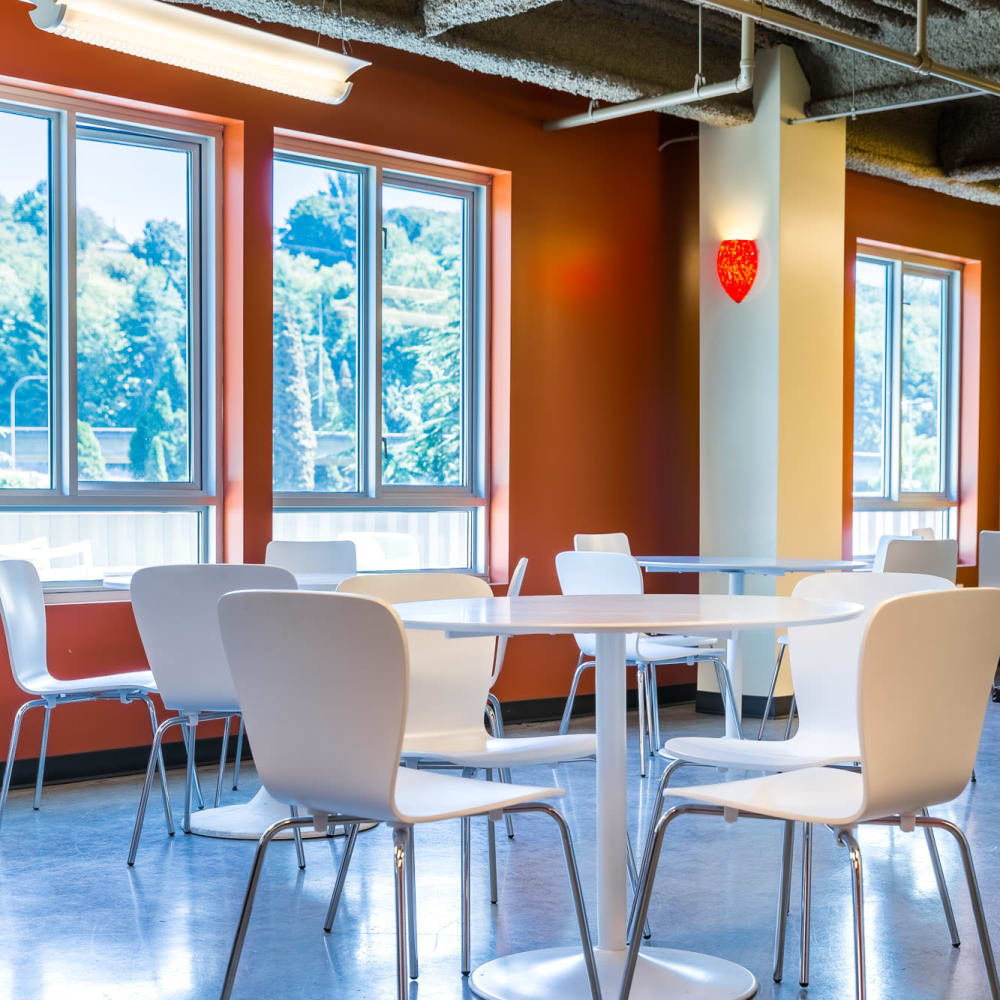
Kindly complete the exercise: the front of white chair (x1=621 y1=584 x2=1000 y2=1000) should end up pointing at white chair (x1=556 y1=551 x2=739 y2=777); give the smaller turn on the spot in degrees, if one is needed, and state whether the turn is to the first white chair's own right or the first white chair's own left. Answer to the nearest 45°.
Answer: approximately 45° to the first white chair's own right

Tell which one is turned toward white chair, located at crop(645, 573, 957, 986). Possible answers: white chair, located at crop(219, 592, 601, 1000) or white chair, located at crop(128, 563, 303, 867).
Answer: white chair, located at crop(219, 592, 601, 1000)

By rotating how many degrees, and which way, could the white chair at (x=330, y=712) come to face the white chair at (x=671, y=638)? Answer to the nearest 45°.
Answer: approximately 45° to its left

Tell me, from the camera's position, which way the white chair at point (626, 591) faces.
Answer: facing away from the viewer and to the right of the viewer

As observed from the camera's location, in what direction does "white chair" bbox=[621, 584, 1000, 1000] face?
facing away from the viewer and to the left of the viewer

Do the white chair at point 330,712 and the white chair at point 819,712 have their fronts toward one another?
yes

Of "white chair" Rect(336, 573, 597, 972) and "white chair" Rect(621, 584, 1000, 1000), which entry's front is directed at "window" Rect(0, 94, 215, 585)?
"white chair" Rect(621, 584, 1000, 1000)

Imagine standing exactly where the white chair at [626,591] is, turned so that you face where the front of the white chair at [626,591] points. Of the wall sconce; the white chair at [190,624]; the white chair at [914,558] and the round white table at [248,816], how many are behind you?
2

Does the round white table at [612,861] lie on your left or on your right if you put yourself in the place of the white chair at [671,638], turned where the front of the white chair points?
on your right

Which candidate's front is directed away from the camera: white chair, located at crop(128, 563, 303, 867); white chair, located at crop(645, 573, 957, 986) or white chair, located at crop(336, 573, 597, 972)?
white chair, located at crop(128, 563, 303, 867)

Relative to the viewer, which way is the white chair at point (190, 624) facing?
away from the camera

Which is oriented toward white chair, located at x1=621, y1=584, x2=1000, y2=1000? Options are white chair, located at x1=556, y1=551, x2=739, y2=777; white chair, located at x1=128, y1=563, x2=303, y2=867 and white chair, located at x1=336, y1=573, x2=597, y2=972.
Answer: white chair, located at x1=336, y1=573, x2=597, y2=972
